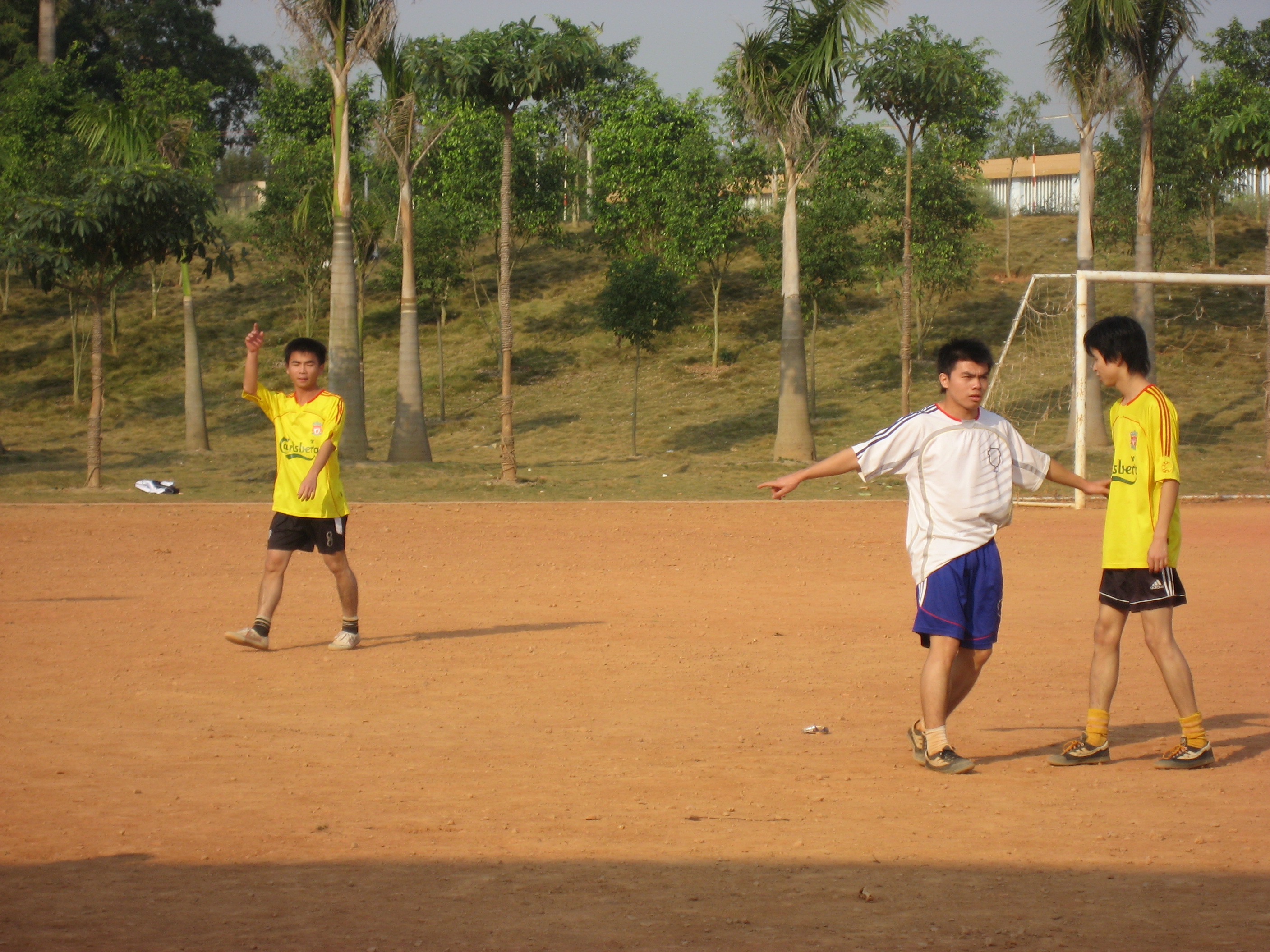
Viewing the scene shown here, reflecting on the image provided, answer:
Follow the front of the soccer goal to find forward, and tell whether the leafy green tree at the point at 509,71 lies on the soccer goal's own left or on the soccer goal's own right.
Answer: on the soccer goal's own right

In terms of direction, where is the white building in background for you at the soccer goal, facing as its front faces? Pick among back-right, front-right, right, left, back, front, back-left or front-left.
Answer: back-left

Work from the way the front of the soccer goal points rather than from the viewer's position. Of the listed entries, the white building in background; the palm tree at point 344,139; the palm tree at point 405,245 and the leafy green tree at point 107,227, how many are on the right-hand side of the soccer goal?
3

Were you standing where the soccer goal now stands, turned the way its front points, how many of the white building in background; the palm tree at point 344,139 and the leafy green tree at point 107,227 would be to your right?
2

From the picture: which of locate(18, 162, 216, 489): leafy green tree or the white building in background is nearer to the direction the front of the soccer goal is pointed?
the leafy green tree

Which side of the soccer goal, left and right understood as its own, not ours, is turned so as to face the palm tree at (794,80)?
right

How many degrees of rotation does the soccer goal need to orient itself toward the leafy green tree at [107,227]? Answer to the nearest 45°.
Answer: approximately 90° to its right

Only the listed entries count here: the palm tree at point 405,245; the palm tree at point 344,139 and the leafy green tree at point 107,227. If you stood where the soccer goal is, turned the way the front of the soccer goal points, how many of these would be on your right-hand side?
3

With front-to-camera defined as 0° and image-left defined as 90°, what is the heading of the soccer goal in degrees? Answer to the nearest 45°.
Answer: approximately 315°

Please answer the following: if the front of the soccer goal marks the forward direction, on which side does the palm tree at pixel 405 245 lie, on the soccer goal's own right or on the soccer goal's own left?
on the soccer goal's own right

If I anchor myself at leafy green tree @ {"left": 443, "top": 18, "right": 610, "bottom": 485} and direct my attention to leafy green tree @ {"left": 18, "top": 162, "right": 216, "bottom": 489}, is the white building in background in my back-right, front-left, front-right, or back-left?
back-right

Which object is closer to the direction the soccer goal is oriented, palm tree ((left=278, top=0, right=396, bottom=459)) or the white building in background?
the palm tree
